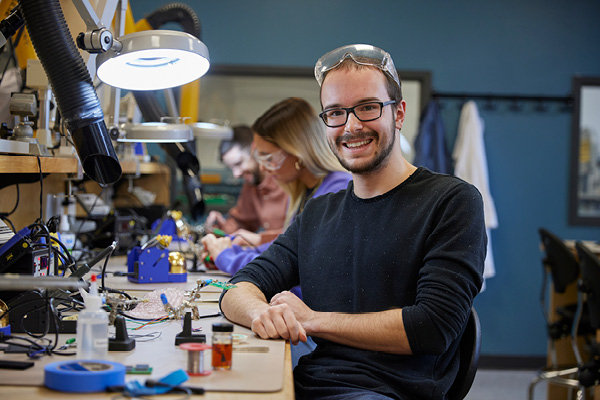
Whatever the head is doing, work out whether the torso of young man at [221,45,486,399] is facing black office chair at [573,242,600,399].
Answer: no

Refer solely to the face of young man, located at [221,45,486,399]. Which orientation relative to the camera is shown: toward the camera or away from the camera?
toward the camera

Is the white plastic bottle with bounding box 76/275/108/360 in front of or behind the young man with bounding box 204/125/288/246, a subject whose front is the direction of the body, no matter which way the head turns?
in front

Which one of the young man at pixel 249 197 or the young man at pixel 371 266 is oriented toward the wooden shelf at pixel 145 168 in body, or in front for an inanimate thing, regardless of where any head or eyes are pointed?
the young man at pixel 249 197

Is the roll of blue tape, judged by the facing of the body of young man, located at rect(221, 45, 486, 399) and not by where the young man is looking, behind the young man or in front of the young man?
in front

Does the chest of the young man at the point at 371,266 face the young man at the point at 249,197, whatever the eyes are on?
no

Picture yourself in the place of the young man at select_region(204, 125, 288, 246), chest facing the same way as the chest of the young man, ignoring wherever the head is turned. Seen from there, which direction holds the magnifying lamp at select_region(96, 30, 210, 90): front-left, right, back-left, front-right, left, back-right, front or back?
front-left

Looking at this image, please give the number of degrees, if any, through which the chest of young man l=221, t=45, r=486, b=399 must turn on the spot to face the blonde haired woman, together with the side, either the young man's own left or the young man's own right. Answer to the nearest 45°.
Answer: approximately 135° to the young man's own right

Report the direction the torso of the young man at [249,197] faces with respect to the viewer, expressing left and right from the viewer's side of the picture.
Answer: facing the viewer and to the left of the viewer

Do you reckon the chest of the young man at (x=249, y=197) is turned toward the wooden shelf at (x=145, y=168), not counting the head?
yes

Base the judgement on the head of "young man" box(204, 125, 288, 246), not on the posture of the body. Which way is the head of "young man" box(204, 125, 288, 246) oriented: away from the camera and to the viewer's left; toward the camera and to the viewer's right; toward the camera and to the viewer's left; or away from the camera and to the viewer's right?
toward the camera and to the viewer's left

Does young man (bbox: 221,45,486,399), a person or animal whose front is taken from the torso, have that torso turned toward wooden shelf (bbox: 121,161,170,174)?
no

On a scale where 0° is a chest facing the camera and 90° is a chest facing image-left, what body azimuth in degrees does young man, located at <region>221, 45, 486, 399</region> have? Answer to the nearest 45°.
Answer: approximately 45°
